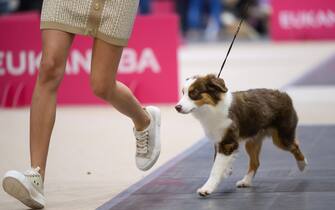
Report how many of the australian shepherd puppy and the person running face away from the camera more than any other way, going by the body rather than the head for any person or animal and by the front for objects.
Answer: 0

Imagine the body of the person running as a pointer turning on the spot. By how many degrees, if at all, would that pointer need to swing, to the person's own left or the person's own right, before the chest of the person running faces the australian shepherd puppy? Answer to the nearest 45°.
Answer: approximately 135° to the person's own left

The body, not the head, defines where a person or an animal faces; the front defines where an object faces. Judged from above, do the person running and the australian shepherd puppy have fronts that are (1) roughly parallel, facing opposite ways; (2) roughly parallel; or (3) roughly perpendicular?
roughly parallel

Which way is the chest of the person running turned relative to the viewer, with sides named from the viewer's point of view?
facing the viewer and to the left of the viewer

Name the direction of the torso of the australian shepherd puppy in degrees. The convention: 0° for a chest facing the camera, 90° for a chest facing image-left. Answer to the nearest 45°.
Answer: approximately 45°

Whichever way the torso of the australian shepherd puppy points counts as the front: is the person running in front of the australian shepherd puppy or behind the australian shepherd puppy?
in front
